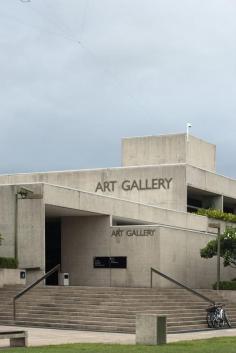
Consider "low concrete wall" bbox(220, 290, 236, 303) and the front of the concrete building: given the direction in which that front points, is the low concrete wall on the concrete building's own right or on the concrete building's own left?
on the concrete building's own left

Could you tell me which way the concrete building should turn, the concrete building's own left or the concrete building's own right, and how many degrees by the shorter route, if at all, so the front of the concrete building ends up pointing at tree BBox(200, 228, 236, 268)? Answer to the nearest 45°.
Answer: approximately 90° to the concrete building's own left

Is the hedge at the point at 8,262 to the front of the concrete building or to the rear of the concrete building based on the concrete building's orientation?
to the front

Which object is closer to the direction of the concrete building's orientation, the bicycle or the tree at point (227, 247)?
the bicycle

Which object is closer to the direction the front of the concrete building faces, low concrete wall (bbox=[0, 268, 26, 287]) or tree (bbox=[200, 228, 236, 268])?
the low concrete wall

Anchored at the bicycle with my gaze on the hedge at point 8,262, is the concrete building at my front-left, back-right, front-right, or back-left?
front-right

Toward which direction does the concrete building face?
toward the camera

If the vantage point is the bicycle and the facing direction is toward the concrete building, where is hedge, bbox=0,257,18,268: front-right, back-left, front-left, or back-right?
front-left

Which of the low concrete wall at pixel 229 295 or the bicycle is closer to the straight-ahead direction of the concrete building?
the bicycle

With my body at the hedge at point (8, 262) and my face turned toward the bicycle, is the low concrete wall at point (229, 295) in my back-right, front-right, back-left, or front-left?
front-left

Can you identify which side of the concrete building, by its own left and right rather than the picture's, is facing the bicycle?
front

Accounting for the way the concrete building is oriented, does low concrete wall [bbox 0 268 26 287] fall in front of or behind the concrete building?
in front

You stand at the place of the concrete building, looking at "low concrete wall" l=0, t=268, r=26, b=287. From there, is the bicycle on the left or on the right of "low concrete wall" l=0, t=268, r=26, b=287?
left
